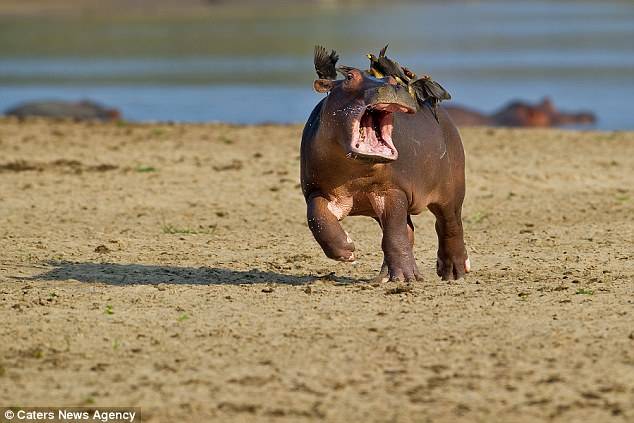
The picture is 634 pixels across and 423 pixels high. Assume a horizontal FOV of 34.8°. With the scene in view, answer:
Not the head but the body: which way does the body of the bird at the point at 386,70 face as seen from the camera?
to the viewer's left

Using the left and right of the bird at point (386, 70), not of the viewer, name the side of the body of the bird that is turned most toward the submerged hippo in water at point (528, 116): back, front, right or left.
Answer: right
